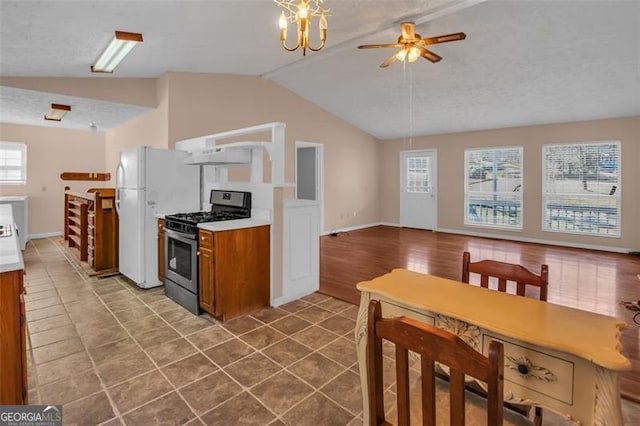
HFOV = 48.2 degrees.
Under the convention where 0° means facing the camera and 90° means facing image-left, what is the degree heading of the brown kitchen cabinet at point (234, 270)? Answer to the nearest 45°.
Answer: approximately 45°

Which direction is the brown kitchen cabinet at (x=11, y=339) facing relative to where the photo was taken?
to the viewer's right

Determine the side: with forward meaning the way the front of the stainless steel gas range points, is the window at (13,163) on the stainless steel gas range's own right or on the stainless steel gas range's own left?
on the stainless steel gas range's own right

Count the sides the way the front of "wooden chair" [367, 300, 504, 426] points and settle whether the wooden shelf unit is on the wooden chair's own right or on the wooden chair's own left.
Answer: on the wooden chair's own left

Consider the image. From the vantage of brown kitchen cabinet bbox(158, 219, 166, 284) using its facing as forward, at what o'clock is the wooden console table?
The wooden console table is roughly at 10 o'clock from the brown kitchen cabinet.

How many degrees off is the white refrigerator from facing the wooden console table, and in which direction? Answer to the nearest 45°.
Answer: approximately 45° to its left
